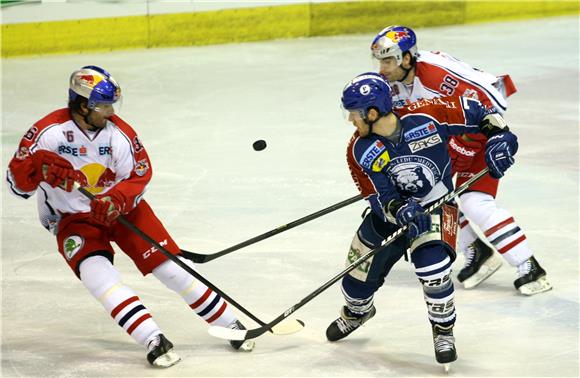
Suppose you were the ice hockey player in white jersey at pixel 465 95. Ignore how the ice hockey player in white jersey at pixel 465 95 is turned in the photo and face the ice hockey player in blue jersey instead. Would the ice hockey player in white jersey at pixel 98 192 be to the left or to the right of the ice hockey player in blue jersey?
right

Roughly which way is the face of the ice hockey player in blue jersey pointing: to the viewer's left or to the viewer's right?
to the viewer's left

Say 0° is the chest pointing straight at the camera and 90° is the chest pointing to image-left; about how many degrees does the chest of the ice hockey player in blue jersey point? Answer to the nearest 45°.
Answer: approximately 45°

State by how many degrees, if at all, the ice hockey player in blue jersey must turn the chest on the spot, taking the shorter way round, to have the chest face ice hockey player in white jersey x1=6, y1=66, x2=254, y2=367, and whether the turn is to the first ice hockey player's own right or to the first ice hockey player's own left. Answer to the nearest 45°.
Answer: approximately 45° to the first ice hockey player's own right

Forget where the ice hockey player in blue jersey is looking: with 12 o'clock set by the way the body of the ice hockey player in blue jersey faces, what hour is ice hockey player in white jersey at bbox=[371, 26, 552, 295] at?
The ice hockey player in white jersey is roughly at 5 o'clock from the ice hockey player in blue jersey.

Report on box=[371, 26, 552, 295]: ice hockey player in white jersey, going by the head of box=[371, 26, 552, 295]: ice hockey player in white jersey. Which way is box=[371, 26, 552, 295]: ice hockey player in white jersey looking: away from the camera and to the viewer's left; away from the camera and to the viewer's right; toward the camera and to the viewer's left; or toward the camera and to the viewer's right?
toward the camera and to the viewer's left

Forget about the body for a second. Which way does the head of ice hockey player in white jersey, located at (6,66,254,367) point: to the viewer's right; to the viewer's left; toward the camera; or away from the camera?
to the viewer's right
